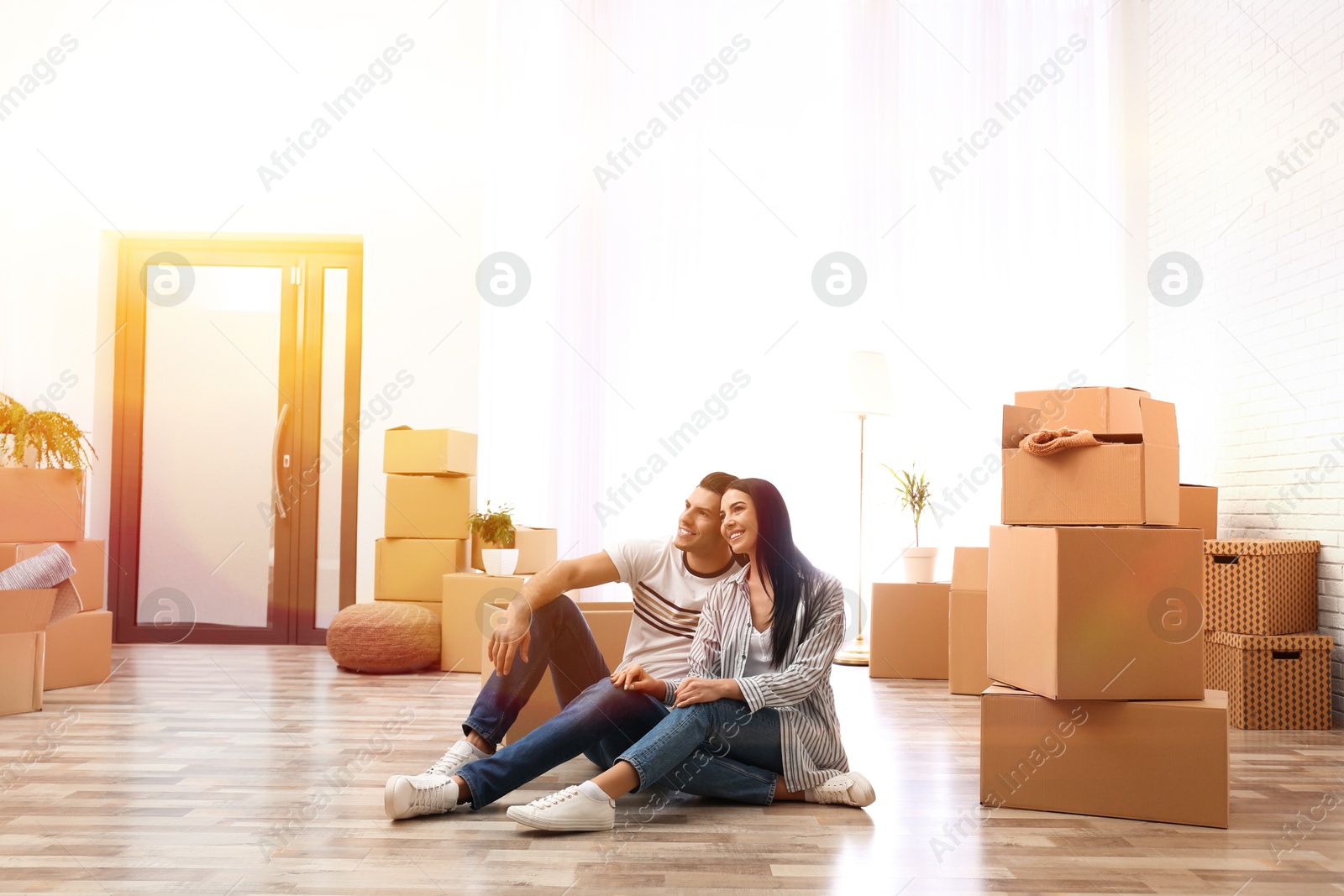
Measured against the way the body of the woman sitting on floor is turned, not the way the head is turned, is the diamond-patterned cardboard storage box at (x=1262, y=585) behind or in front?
behind

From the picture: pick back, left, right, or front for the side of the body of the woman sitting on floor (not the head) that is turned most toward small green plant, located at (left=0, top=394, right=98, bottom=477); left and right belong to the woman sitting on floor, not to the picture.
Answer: right

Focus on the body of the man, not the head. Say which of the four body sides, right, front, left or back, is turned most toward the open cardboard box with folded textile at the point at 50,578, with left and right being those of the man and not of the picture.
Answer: right

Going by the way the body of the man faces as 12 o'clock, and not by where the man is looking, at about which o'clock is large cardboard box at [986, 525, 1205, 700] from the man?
The large cardboard box is roughly at 8 o'clock from the man.

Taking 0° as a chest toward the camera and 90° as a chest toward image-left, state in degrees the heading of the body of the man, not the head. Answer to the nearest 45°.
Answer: approximately 45°

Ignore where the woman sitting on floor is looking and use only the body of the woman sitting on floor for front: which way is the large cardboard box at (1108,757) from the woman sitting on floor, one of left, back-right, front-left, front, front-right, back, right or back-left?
back-left

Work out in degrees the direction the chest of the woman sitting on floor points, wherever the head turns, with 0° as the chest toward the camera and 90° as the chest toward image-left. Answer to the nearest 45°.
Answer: approximately 45°

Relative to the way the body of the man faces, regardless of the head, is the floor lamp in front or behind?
behind

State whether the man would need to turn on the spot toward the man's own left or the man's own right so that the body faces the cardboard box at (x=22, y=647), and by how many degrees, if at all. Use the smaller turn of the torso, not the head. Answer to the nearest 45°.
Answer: approximately 90° to the man's own right

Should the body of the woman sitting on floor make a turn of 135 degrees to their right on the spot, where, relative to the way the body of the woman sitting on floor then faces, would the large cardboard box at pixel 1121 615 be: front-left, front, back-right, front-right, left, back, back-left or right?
right
